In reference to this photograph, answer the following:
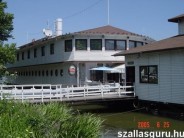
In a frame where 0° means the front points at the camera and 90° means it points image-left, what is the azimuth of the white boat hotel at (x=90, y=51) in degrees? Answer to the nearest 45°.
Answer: approximately 315°

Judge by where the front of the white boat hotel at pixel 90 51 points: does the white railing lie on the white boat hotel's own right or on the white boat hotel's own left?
on the white boat hotel's own right

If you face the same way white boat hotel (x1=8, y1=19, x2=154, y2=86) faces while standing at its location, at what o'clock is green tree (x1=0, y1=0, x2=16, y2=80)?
The green tree is roughly at 3 o'clock from the white boat hotel.
